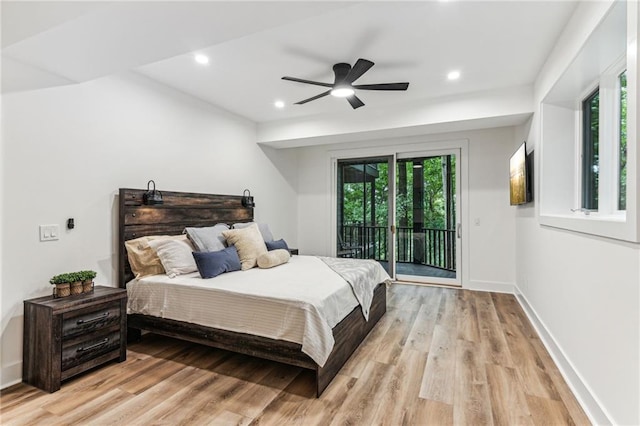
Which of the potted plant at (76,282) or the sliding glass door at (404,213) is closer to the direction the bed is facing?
the sliding glass door

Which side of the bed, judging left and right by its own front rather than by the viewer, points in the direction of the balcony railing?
left

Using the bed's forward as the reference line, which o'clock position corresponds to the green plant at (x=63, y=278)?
The green plant is roughly at 4 o'clock from the bed.

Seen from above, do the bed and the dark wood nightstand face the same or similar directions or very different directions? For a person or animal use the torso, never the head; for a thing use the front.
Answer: same or similar directions

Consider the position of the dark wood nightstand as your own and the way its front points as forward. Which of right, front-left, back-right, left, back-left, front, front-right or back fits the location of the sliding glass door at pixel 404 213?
front-left

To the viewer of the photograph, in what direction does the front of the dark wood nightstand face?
facing the viewer and to the right of the viewer

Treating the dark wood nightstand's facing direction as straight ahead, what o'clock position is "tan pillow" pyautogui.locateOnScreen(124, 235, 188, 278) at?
The tan pillow is roughly at 9 o'clock from the dark wood nightstand.
